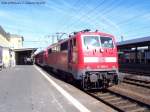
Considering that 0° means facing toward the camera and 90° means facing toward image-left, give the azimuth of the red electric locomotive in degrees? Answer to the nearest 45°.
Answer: approximately 315°
